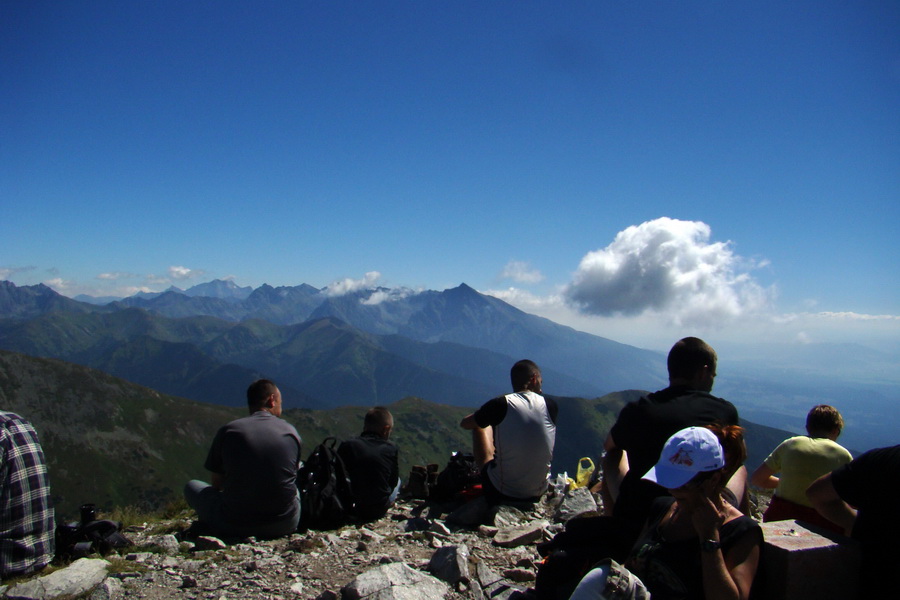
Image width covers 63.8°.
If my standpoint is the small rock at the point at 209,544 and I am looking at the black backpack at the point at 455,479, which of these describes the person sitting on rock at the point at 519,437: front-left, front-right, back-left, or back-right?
front-right

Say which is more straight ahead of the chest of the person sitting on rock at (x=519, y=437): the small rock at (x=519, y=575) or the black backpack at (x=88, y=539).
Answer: the black backpack

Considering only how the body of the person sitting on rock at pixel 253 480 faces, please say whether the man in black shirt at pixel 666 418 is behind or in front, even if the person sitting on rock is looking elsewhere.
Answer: behind

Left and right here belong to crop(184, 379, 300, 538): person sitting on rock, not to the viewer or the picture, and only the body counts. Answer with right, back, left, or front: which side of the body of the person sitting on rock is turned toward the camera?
back

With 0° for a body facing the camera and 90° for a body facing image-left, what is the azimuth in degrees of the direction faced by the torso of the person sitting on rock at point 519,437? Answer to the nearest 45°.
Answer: approximately 135°

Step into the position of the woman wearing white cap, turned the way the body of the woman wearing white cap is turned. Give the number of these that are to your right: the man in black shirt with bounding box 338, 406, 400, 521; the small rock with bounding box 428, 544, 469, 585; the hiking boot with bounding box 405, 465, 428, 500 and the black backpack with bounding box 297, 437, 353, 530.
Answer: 4

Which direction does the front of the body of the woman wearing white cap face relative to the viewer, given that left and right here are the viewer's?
facing the viewer and to the left of the viewer

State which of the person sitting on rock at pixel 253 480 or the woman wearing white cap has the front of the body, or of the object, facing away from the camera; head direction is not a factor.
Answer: the person sitting on rock

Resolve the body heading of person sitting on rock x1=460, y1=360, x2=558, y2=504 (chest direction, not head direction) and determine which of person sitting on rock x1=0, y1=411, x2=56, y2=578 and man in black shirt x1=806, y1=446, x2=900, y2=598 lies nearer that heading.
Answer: the person sitting on rock

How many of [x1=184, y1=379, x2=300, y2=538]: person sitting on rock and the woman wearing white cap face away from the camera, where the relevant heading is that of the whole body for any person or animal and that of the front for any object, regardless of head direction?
1

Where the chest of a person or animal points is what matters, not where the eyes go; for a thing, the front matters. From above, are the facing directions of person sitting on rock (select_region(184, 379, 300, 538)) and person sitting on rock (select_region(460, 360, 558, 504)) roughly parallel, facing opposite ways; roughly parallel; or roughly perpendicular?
roughly parallel

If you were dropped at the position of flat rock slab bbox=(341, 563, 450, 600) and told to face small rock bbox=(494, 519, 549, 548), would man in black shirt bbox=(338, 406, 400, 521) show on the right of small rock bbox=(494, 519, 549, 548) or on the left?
left

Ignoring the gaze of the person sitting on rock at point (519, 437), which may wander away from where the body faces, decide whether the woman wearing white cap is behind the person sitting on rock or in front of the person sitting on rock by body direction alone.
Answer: behind

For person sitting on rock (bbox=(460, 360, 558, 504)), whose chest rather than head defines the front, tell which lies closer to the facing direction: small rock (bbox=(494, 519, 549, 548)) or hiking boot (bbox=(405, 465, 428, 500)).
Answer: the hiking boot
